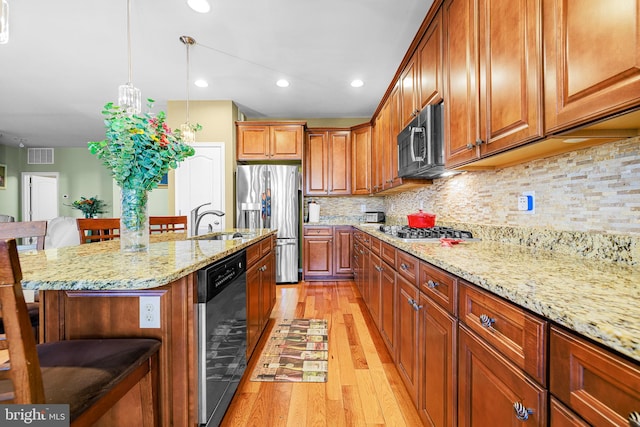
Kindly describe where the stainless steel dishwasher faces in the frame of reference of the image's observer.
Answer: facing to the right of the viewer

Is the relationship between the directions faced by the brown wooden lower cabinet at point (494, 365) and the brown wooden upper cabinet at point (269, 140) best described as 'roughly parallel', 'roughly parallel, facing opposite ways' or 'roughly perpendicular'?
roughly perpendicular

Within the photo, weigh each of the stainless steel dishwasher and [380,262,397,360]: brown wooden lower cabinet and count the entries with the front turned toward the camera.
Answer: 0

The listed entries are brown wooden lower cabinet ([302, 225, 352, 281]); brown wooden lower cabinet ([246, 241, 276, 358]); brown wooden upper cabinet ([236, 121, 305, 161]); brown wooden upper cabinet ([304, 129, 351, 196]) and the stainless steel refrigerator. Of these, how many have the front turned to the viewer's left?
0

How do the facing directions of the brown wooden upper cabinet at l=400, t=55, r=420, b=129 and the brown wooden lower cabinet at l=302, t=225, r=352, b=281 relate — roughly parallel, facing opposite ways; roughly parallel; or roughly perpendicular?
roughly perpendicular

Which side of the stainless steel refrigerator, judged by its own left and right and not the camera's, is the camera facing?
front

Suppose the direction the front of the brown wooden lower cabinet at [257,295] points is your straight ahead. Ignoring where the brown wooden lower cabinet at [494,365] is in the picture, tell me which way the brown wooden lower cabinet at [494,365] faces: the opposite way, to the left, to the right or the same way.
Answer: the opposite way

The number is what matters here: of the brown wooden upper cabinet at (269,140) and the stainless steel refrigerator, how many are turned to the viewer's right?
0

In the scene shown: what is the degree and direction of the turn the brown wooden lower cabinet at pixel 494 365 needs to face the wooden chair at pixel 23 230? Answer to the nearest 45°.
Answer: approximately 45° to its right

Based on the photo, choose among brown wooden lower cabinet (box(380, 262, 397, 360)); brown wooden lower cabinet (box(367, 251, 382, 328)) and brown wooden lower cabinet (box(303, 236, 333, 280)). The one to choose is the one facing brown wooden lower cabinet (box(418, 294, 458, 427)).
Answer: brown wooden lower cabinet (box(303, 236, 333, 280))

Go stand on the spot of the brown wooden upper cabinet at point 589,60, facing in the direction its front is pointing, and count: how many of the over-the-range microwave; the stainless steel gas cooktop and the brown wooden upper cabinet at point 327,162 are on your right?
3

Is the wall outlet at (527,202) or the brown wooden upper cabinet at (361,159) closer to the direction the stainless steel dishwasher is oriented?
the wall outlet

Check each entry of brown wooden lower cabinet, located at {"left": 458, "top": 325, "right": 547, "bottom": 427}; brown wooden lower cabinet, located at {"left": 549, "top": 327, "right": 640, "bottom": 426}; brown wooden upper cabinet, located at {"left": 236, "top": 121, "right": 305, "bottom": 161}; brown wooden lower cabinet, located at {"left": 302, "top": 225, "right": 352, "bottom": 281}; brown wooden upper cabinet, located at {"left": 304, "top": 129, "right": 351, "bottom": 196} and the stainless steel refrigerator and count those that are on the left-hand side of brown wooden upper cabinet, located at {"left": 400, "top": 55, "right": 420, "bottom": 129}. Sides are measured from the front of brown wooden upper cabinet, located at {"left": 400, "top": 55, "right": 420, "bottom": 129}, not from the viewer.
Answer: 2

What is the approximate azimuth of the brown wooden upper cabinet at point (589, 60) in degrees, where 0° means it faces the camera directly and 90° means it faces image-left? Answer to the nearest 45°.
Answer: approximately 45°

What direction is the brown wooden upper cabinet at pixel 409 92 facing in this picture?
to the viewer's left

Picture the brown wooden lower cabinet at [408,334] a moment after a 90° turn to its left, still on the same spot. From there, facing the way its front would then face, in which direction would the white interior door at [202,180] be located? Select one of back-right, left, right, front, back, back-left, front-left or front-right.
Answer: back-right

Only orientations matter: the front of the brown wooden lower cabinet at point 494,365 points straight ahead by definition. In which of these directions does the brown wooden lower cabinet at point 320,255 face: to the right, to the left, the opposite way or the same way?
to the left

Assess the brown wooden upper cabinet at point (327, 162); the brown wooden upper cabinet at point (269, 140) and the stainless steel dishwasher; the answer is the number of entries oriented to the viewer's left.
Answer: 0

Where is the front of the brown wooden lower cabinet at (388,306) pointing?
to the viewer's left

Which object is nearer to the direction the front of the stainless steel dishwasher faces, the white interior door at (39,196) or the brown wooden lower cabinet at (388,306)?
the brown wooden lower cabinet
